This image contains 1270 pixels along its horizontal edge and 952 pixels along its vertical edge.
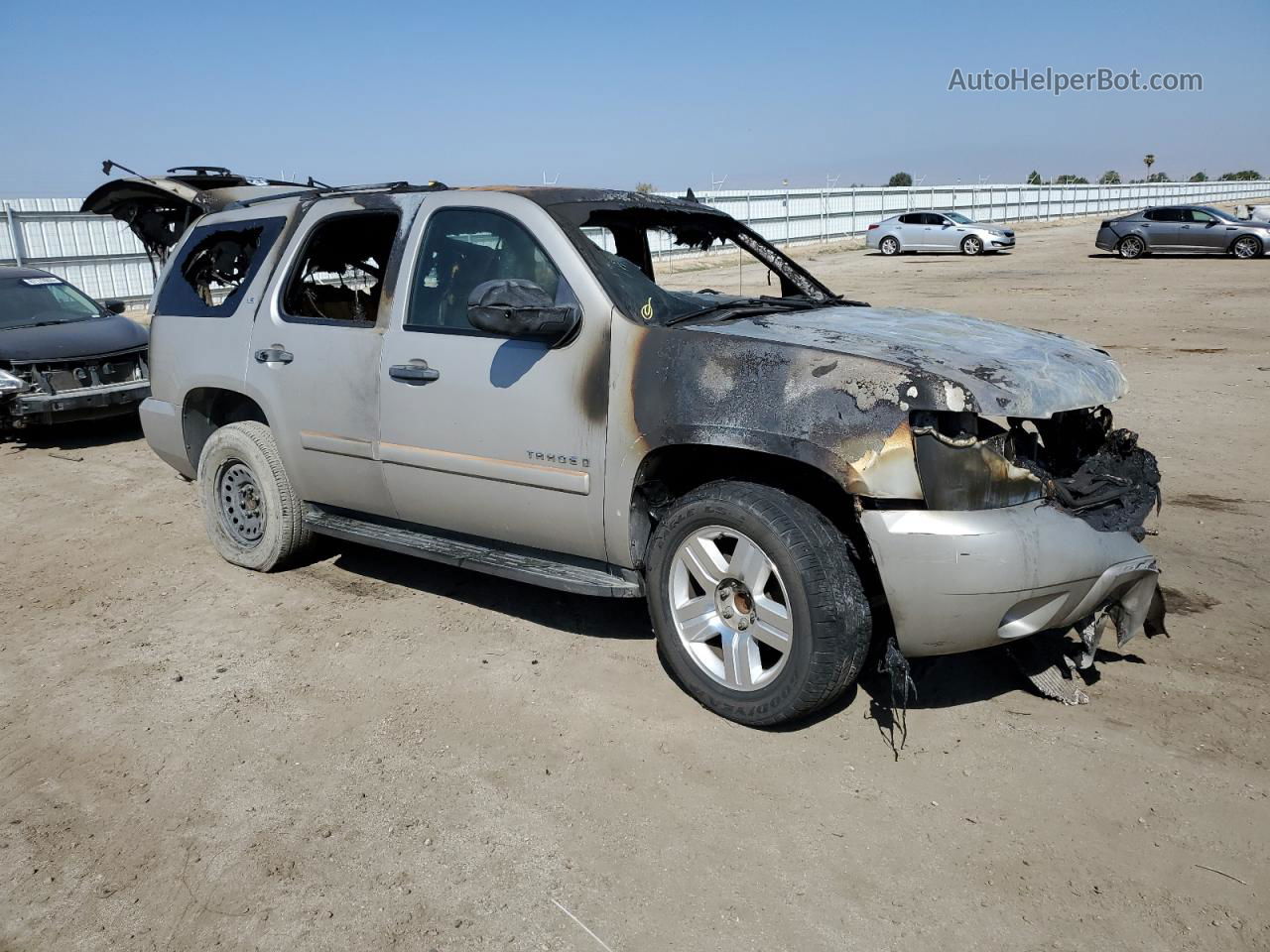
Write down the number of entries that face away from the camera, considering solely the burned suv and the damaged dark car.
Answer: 0

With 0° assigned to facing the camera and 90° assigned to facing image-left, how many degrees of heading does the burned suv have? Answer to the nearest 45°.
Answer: approximately 315°

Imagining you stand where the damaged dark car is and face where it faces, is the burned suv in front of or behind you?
in front

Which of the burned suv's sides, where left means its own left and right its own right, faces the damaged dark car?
back

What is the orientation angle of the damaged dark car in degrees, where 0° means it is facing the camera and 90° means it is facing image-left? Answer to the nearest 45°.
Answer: approximately 315°

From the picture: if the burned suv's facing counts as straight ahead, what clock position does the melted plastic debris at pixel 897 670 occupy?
The melted plastic debris is roughly at 12 o'clock from the burned suv.

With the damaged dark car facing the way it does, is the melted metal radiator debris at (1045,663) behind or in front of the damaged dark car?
in front
